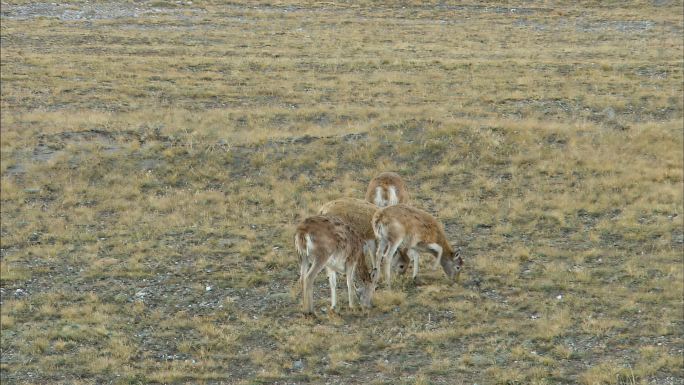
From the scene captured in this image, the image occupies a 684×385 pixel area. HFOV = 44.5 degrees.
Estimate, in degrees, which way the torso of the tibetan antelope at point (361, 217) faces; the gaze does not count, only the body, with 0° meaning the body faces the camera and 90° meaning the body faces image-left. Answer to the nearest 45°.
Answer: approximately 270°

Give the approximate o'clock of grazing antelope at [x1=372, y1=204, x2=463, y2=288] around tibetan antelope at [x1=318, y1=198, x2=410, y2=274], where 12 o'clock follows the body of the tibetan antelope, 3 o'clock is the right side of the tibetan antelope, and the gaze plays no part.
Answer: The grazing antelope is roughly at 1 o'clock from the tibetan antelope.

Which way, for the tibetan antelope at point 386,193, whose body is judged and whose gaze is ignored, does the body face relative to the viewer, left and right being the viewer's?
facing away from the viewer

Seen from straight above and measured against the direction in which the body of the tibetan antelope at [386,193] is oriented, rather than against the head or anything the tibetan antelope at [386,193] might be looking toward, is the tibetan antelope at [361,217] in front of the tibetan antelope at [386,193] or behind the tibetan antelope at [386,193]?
behind

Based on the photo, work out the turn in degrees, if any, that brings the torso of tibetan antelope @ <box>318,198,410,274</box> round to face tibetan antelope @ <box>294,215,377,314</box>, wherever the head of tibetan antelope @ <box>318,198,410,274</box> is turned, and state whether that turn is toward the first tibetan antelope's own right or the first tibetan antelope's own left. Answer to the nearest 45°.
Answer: approximately 90° to the first tibetan antelope's own right

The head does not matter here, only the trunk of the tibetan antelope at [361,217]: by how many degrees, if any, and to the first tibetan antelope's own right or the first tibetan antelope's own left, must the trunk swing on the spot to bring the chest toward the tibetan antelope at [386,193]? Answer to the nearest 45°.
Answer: approximately 90° to the first tibetan antelope's own left

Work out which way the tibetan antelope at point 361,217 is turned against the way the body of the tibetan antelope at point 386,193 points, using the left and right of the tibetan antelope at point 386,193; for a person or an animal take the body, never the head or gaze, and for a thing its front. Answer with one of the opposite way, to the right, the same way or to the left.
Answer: to the right

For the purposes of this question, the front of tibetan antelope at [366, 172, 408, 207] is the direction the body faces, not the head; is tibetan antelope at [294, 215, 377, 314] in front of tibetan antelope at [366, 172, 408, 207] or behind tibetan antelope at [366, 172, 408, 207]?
behind

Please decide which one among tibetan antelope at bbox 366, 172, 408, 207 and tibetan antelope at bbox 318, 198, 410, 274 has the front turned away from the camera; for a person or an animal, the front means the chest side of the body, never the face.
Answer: tibetan antelope at bbox 366, 172, 408, 207

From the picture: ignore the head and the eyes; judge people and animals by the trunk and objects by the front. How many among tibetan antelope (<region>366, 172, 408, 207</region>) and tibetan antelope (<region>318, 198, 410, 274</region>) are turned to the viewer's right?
1

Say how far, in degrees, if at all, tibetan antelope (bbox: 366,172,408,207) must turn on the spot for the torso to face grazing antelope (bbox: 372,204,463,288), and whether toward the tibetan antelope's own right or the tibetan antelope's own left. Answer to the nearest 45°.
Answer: approximately 180°
